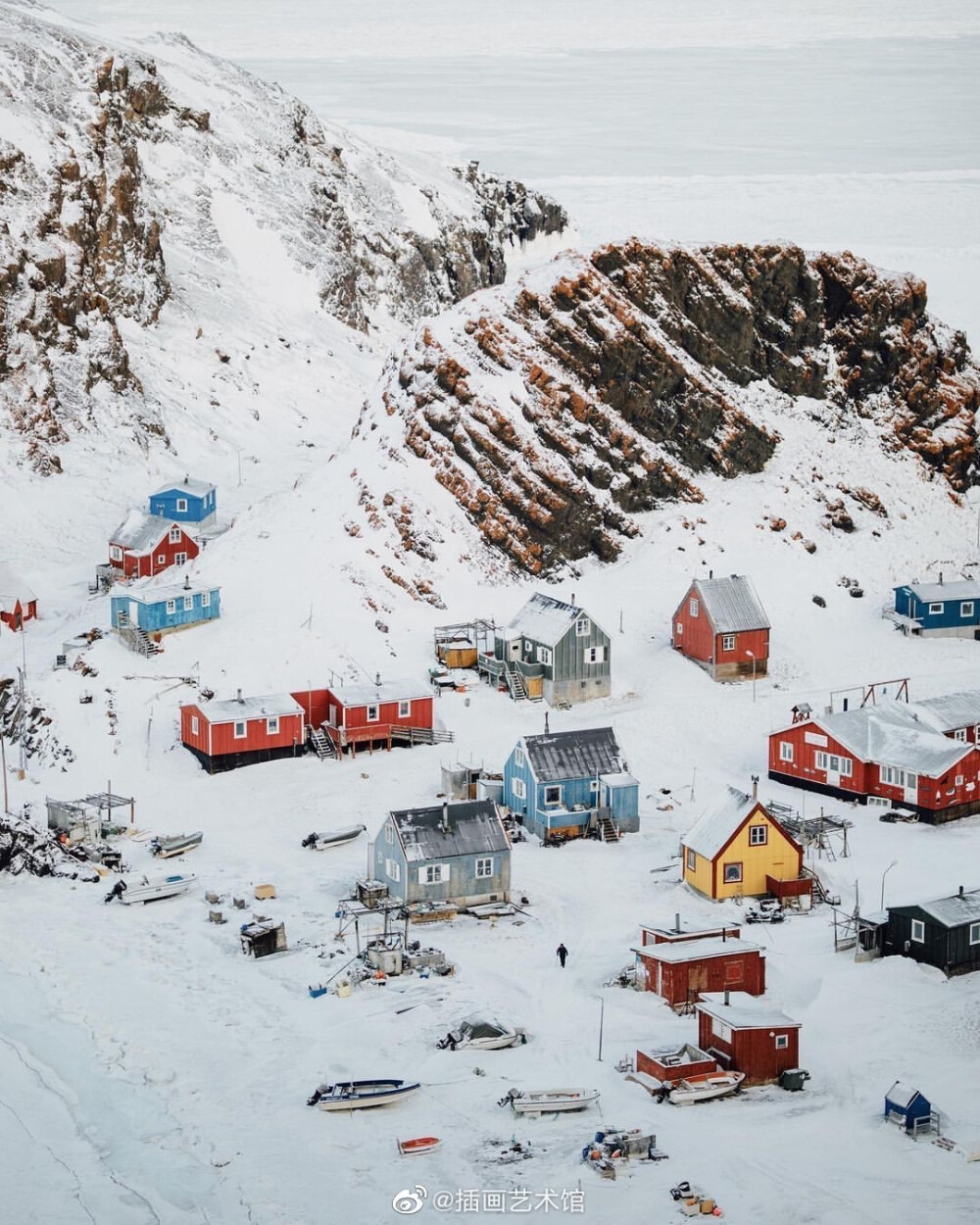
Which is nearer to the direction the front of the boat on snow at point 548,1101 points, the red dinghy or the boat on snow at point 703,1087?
the boat on snow

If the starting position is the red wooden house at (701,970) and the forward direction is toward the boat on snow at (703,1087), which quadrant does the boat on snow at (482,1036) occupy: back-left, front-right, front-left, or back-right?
front-right

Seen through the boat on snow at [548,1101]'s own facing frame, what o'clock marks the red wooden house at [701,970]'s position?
The red wooden house is roughly at 10 o'clock from the boat on snow.

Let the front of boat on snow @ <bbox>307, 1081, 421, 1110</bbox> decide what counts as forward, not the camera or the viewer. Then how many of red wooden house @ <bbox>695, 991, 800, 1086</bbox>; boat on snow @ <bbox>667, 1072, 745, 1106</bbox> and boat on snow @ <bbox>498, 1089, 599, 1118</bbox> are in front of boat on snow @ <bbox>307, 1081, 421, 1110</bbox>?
3

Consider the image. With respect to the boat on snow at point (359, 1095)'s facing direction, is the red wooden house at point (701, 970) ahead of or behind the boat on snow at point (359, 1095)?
ahead

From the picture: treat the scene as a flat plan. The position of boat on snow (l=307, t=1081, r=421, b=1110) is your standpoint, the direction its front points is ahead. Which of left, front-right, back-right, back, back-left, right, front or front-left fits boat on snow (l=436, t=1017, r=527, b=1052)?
front-left

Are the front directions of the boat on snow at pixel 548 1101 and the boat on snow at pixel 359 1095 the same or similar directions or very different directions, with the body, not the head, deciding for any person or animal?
same or similar directions

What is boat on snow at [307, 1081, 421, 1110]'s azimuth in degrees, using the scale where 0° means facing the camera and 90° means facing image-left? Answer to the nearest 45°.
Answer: approximately 270°

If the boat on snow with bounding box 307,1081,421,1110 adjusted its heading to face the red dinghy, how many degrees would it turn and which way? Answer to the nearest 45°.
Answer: approximately 45° to its right

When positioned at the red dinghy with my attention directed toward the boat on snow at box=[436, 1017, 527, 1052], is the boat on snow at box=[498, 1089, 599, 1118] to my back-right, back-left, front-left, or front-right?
front-right

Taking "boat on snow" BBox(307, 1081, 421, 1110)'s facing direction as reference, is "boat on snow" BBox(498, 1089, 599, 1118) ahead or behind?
ahead

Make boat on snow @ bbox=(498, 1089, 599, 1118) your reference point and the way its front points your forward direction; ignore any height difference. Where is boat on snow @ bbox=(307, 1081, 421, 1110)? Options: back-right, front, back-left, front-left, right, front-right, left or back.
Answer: back

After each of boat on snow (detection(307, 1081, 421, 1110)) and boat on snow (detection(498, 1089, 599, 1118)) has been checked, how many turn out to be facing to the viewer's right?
2

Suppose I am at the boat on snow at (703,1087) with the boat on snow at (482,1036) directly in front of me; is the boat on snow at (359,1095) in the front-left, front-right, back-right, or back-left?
front-left

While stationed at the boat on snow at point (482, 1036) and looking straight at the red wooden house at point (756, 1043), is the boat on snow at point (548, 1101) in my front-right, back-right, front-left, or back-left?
front-right

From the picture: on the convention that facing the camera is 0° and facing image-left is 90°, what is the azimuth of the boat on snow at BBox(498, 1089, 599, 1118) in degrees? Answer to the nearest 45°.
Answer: approximately 270°
